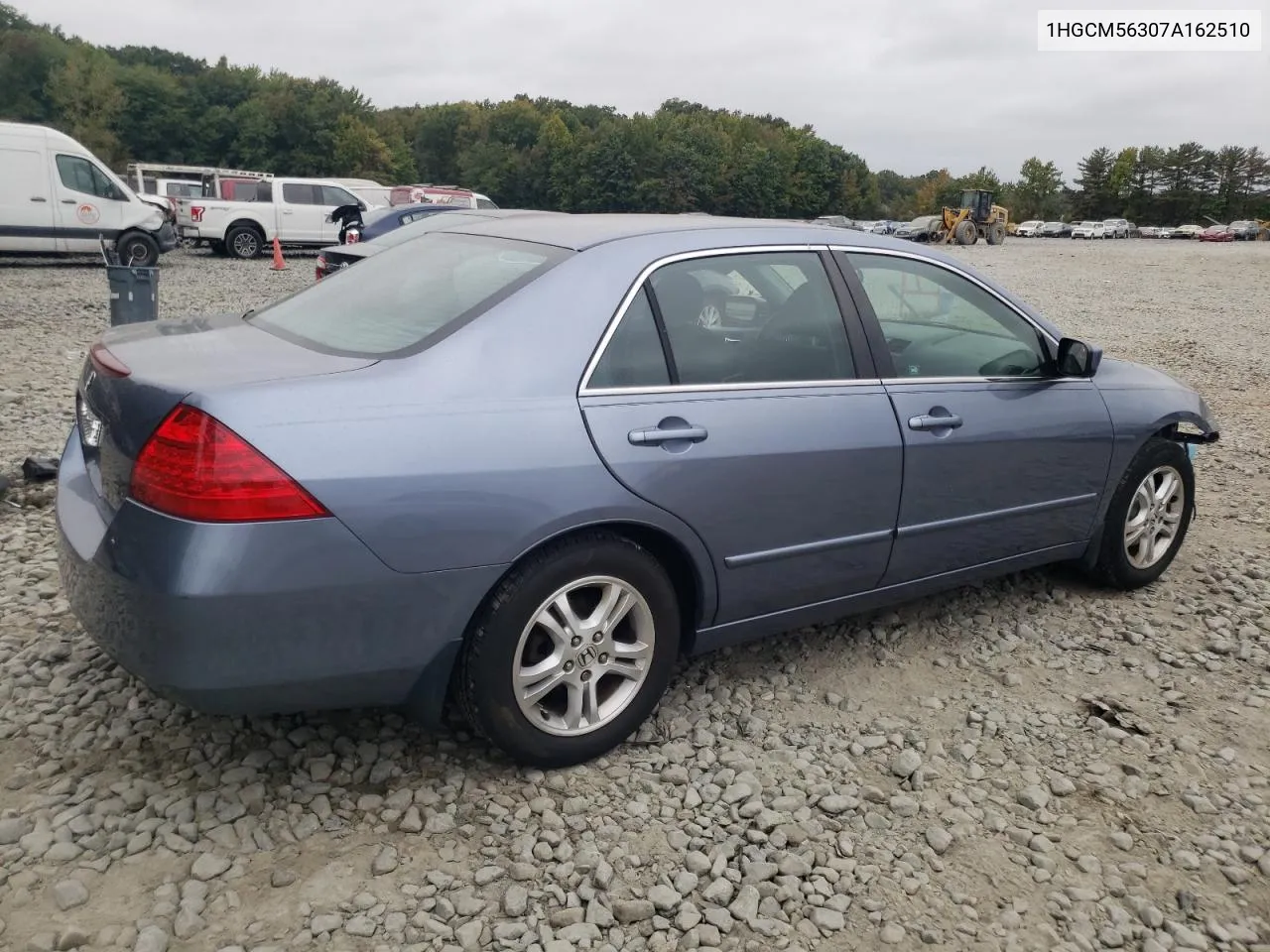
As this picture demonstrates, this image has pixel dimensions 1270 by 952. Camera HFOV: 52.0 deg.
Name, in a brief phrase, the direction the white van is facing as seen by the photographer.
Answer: facing to the right of the viewer

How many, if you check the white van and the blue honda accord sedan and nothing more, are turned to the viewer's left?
0

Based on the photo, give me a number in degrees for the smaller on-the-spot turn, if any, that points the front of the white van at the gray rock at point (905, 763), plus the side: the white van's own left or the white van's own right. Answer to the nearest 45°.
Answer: approximately 90° to the white van's own right

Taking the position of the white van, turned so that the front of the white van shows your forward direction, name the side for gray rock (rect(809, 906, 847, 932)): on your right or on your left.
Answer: on your right

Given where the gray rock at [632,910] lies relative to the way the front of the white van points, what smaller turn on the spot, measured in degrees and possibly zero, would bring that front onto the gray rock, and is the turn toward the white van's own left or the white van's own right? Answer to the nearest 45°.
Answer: approximately 90° to the white van's own right

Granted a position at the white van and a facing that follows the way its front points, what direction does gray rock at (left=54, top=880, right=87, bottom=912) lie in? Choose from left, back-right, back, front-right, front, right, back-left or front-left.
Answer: right

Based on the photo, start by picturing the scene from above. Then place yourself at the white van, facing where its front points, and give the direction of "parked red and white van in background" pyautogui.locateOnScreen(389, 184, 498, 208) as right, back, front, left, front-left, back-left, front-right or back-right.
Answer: front-left

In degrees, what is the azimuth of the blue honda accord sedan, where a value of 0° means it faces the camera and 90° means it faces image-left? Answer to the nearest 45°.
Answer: approximately 225°

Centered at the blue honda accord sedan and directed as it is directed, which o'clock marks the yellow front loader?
The yellow front loader is roughly at 11 o'clock from the blue honda accord sedan.

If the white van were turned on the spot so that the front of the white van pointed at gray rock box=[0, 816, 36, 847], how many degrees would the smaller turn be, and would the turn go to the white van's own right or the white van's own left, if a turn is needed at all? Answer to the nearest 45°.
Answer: approximately 90° to the white van's own right

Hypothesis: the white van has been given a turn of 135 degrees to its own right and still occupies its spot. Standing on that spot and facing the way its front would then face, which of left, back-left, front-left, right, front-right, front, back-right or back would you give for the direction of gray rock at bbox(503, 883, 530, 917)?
front-left
